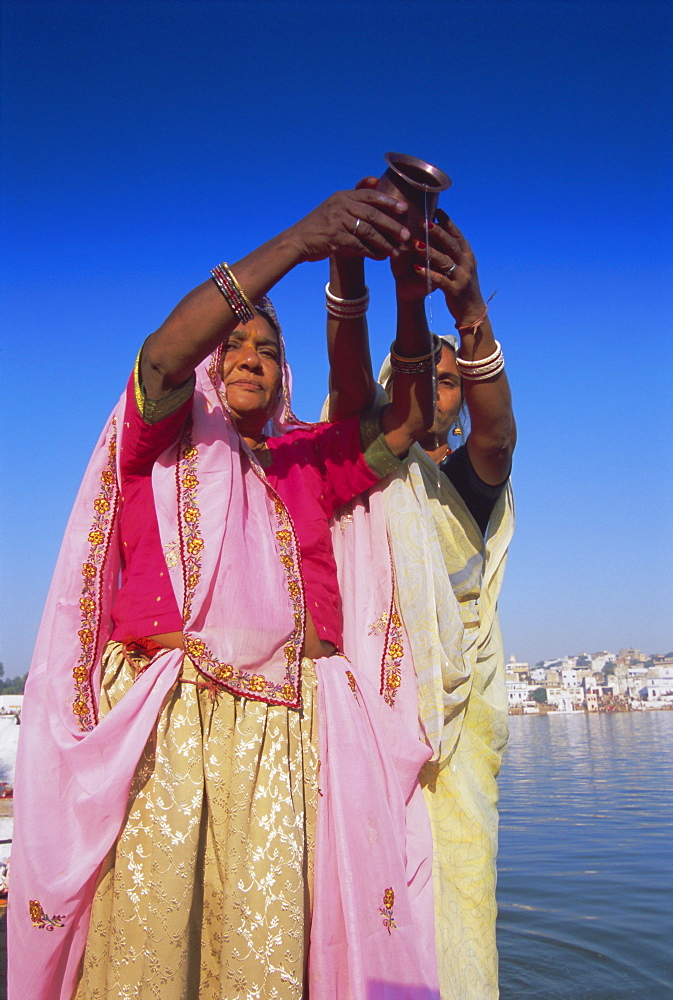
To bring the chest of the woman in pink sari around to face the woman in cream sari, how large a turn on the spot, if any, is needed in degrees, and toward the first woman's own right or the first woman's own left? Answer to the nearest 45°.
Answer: approximately 90° to the first woman's own left

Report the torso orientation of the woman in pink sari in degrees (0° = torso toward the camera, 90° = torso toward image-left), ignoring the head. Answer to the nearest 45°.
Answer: approximately 315°
